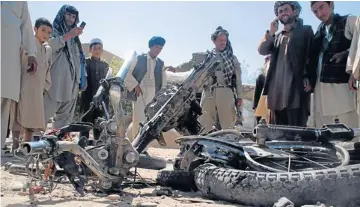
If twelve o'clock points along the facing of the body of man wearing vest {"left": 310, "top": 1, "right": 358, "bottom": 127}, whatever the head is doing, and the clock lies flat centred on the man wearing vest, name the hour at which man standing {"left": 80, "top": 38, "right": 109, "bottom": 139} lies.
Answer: The man standing is roughly at 2 o'clock from the man wearing vest.

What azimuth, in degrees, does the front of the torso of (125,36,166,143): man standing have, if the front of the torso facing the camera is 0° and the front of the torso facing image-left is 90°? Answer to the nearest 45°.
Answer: approximately 0°

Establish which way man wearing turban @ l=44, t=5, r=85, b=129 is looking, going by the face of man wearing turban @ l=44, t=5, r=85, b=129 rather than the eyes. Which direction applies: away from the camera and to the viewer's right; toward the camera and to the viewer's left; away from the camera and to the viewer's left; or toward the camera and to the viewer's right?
toward the camera and to the viewer's right

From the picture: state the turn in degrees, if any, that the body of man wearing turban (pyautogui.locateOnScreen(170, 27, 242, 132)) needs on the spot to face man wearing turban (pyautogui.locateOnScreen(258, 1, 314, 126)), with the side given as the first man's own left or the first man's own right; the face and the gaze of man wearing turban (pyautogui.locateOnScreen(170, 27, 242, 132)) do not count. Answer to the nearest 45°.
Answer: approximately 45° to the first man's own left

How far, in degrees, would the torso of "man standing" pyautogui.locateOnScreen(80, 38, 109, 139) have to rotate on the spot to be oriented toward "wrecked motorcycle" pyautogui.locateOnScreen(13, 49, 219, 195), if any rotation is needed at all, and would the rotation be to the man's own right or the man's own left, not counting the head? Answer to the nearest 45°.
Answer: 0° — they already face it

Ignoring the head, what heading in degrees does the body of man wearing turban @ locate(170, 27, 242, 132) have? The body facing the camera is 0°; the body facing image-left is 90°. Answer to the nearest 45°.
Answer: approximately 0°

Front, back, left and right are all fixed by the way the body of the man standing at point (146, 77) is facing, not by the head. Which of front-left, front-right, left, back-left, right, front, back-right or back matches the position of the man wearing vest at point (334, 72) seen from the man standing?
front-left

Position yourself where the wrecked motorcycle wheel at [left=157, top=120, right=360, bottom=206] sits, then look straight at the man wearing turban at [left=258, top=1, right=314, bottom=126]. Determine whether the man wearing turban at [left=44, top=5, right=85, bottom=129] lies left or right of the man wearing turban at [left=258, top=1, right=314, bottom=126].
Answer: left

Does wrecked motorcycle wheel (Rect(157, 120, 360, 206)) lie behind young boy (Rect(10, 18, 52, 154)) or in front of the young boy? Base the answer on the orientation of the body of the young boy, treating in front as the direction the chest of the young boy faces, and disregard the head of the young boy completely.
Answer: in front
